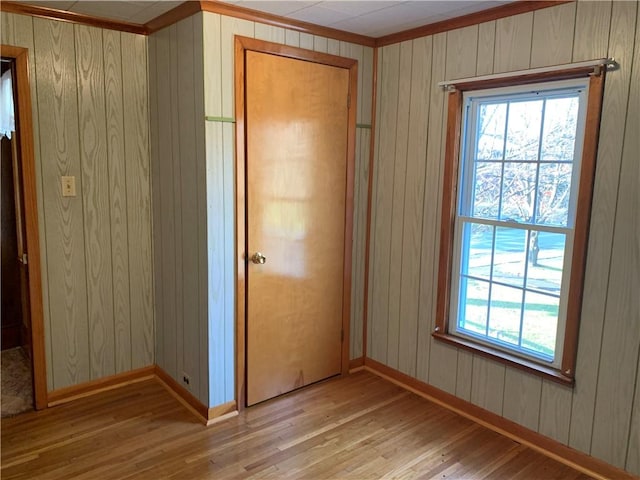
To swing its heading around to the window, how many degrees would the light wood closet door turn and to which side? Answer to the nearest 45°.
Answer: approximately 45° to its left

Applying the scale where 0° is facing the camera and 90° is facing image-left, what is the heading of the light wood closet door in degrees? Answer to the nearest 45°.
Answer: approximately 315°
